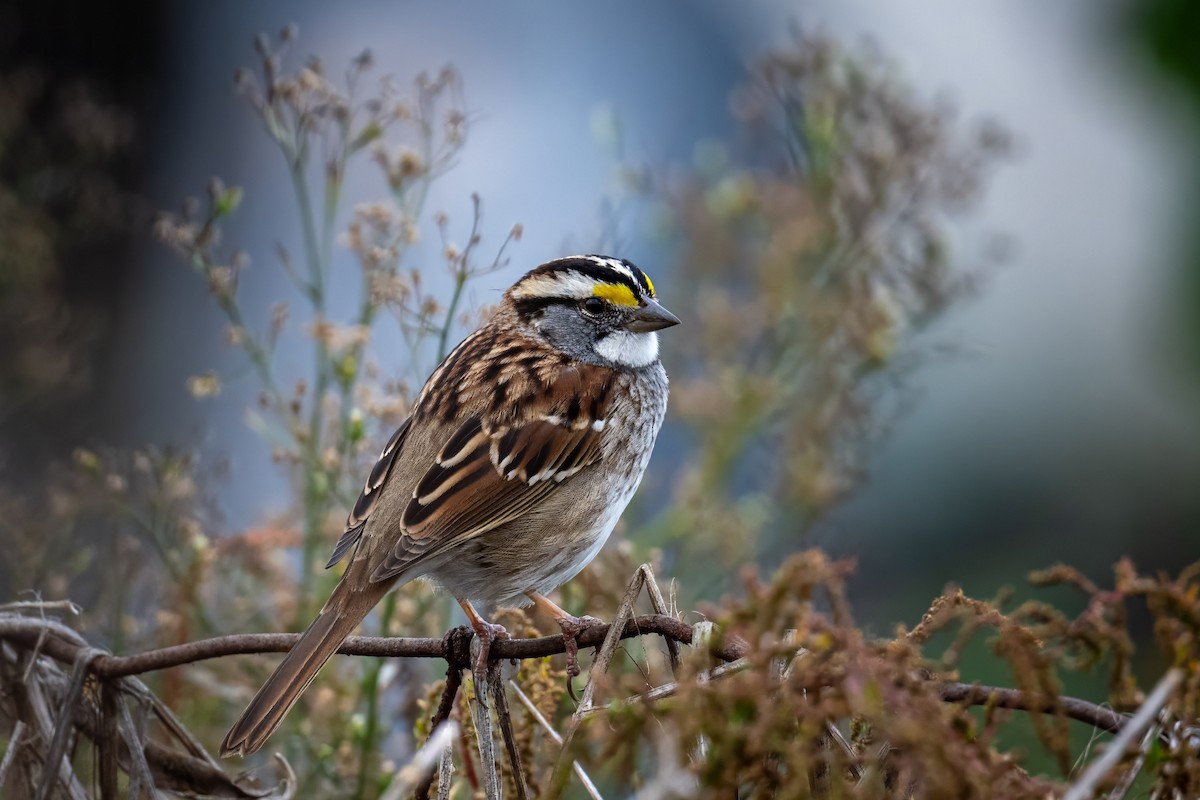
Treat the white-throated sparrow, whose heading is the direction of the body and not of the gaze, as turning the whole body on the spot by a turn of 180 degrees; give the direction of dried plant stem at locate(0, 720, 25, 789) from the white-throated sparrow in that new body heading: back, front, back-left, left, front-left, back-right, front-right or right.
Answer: front-left

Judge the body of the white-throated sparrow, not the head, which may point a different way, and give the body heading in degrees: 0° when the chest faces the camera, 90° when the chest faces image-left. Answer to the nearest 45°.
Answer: approximately 270°

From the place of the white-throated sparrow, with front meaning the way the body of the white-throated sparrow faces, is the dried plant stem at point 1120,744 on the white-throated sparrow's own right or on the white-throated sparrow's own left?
on the white-throated sparrow's own right
